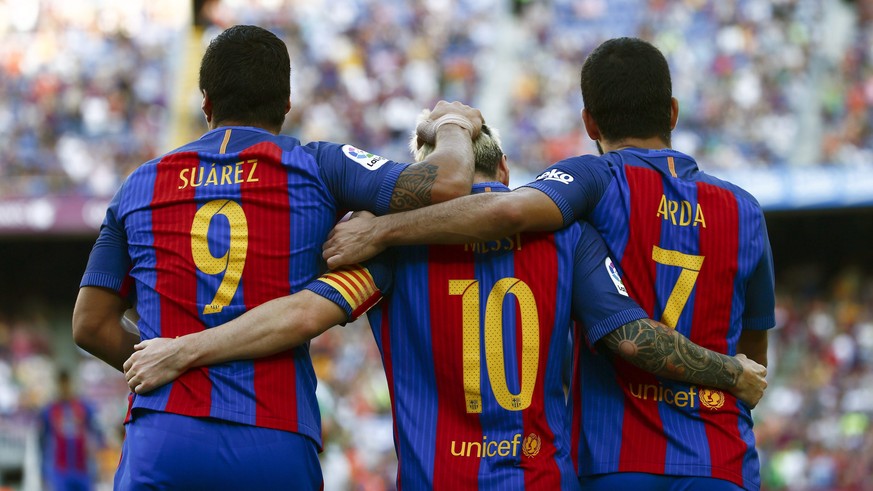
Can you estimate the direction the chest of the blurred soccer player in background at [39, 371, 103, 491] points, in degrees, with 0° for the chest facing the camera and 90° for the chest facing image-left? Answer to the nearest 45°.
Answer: approximately 0°

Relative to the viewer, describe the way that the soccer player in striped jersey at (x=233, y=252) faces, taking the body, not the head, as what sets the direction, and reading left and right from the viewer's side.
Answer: facing away from the viewer

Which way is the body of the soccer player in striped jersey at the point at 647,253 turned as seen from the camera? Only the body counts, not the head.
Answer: away from the camera

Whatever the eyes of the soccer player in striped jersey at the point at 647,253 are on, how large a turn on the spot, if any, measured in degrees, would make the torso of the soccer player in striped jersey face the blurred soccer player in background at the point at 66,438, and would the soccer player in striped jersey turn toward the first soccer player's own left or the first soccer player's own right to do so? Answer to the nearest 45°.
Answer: approximately 45° to the first soccer player's own left

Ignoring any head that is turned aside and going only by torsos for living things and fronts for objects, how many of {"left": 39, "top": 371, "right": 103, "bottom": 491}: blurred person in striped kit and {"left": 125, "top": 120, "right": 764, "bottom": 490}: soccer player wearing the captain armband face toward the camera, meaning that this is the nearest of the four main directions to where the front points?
1

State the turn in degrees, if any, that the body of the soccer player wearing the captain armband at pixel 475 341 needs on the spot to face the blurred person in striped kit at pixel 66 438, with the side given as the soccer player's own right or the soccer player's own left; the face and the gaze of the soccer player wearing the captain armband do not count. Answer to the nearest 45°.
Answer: approximately 45° to the soccer player's own left

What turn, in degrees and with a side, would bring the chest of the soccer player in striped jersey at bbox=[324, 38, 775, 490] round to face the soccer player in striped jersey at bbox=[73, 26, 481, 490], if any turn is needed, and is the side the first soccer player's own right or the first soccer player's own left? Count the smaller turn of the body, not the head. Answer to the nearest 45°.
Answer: approximately 90° to the first soccer player's own left

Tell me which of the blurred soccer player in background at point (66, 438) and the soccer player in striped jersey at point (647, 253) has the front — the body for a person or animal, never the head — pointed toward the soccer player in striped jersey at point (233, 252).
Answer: the blurred soccer player in background

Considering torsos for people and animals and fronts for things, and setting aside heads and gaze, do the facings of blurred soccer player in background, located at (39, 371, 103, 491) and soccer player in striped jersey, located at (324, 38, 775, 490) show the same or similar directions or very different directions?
very different directions

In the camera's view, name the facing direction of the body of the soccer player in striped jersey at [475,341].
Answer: away from the camera

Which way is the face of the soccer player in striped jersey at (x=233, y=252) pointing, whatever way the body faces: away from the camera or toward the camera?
away from the camera

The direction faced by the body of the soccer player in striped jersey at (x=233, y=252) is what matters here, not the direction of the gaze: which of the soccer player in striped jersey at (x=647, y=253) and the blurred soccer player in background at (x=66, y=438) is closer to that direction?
the blurred soccer player in background
